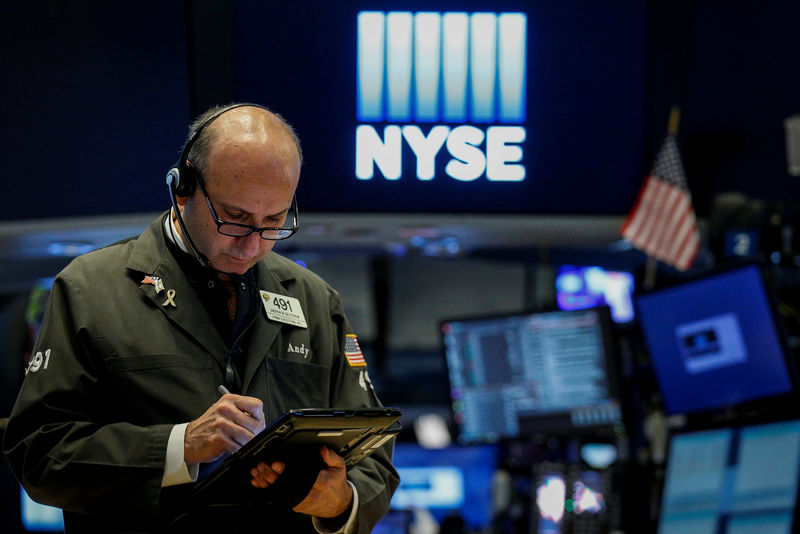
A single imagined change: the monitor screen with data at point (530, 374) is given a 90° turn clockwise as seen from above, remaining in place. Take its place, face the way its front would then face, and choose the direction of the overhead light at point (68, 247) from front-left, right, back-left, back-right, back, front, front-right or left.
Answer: front

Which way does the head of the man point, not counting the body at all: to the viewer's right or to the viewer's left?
to the viewer's right

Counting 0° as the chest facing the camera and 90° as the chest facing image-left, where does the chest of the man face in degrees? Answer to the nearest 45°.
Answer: approximately 315°

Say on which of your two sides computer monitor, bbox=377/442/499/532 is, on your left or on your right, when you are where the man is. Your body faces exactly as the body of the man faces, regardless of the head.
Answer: on your left

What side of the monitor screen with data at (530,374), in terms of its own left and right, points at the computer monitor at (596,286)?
back

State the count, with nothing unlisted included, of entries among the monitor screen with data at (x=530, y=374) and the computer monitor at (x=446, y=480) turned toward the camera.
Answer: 2

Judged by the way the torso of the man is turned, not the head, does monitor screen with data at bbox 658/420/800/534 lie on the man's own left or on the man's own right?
on the man's own left

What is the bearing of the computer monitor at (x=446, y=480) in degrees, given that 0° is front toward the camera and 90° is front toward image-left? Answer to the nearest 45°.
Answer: approximately 0°
